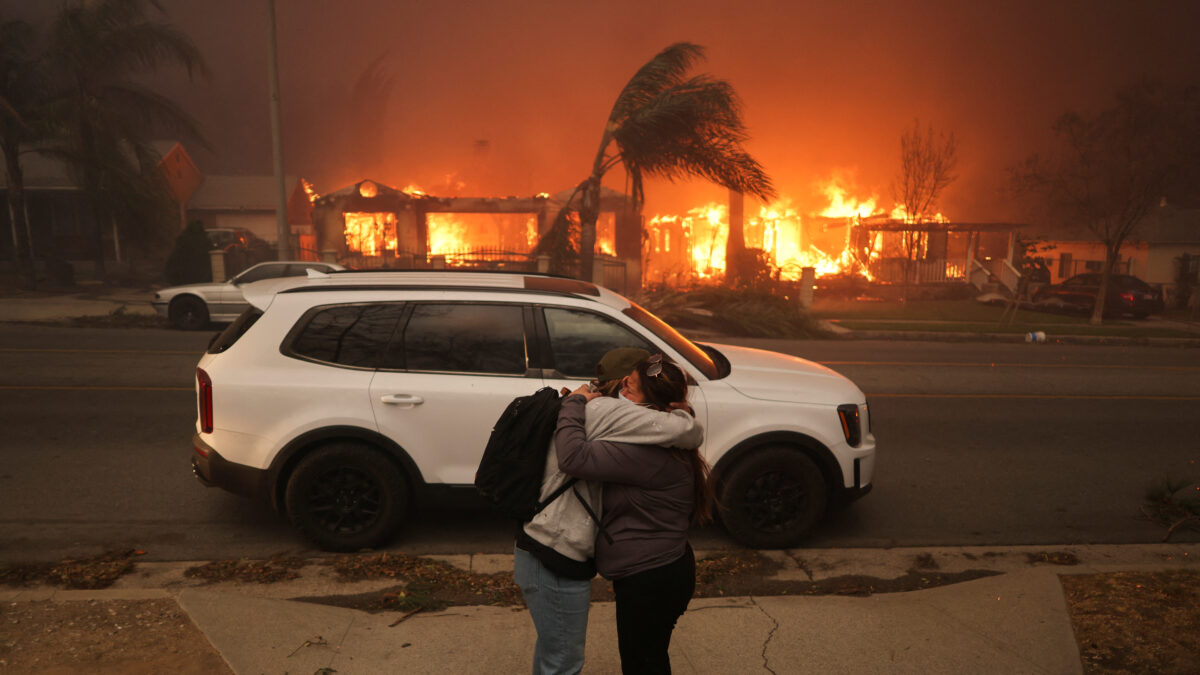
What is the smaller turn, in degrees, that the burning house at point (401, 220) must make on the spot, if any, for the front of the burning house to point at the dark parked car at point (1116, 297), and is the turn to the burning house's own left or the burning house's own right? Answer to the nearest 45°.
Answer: approximately 90° to the burning house's own left

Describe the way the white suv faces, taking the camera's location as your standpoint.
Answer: facing to the right of the viewer

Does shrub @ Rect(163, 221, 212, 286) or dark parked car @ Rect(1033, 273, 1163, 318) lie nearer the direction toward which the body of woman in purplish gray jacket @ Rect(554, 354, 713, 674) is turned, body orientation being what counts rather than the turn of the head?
the shrub

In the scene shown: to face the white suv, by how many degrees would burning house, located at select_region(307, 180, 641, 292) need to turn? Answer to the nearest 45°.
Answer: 0° — it already faces it

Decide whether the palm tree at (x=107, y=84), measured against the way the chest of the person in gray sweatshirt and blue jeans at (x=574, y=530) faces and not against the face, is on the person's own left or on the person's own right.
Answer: on the person's own left

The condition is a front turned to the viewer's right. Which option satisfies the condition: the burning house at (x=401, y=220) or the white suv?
the white suv
